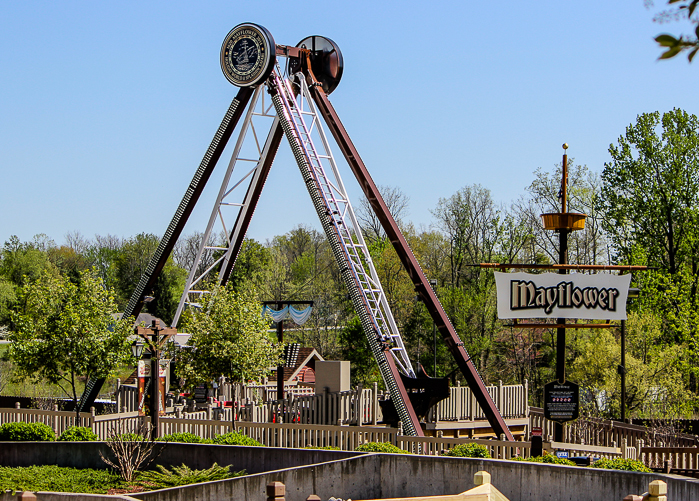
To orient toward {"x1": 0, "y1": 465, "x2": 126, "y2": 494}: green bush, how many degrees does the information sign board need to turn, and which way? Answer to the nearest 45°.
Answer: approximately 45° to its right

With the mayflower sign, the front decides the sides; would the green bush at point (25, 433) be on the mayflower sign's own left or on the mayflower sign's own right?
on the mayflower sign's own right

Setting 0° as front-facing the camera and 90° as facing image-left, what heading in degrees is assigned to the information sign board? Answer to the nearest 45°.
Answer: approximately 0°

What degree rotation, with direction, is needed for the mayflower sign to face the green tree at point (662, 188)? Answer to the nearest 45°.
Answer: approximately 180°

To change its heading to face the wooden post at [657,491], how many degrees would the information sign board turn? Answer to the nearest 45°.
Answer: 0° — it already faces it

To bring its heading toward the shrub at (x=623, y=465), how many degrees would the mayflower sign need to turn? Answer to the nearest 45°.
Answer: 0° — it already faces it

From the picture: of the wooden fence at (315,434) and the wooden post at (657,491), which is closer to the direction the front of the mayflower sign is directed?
the wooden post

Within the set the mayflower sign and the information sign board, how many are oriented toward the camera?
2

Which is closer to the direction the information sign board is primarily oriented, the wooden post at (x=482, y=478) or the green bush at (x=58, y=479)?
the wooden post

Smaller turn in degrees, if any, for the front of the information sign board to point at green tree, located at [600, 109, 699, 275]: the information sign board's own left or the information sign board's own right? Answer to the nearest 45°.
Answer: approximately 180°
